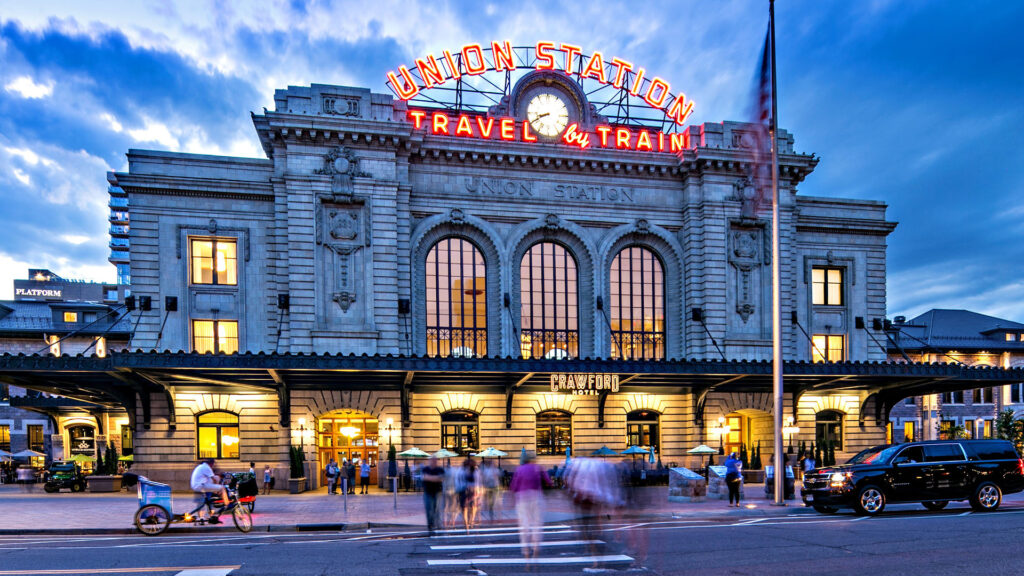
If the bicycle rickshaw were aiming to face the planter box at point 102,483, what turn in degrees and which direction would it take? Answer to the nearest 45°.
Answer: approximately 90° to its left

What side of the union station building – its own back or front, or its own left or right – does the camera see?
front

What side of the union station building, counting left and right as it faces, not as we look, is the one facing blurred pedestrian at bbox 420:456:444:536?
front

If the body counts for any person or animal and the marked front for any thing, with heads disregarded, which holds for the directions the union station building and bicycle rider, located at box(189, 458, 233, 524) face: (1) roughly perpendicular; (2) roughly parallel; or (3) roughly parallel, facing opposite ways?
roughly perpendicular

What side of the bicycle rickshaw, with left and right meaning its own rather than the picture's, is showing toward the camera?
right

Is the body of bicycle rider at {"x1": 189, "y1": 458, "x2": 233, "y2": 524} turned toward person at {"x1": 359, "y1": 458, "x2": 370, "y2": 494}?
no

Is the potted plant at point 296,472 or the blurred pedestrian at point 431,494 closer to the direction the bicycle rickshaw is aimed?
the blurred pedestrian

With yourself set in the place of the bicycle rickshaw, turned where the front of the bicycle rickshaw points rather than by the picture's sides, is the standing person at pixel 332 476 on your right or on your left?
on your left

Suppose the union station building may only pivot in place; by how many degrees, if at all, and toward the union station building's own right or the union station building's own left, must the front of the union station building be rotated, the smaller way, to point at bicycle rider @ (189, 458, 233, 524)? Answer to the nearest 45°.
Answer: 0° — it already faces them

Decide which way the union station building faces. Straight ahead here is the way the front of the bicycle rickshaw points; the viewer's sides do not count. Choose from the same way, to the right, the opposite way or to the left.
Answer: to the right

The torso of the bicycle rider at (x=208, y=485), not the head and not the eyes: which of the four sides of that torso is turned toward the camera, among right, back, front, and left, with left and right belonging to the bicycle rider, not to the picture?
right
